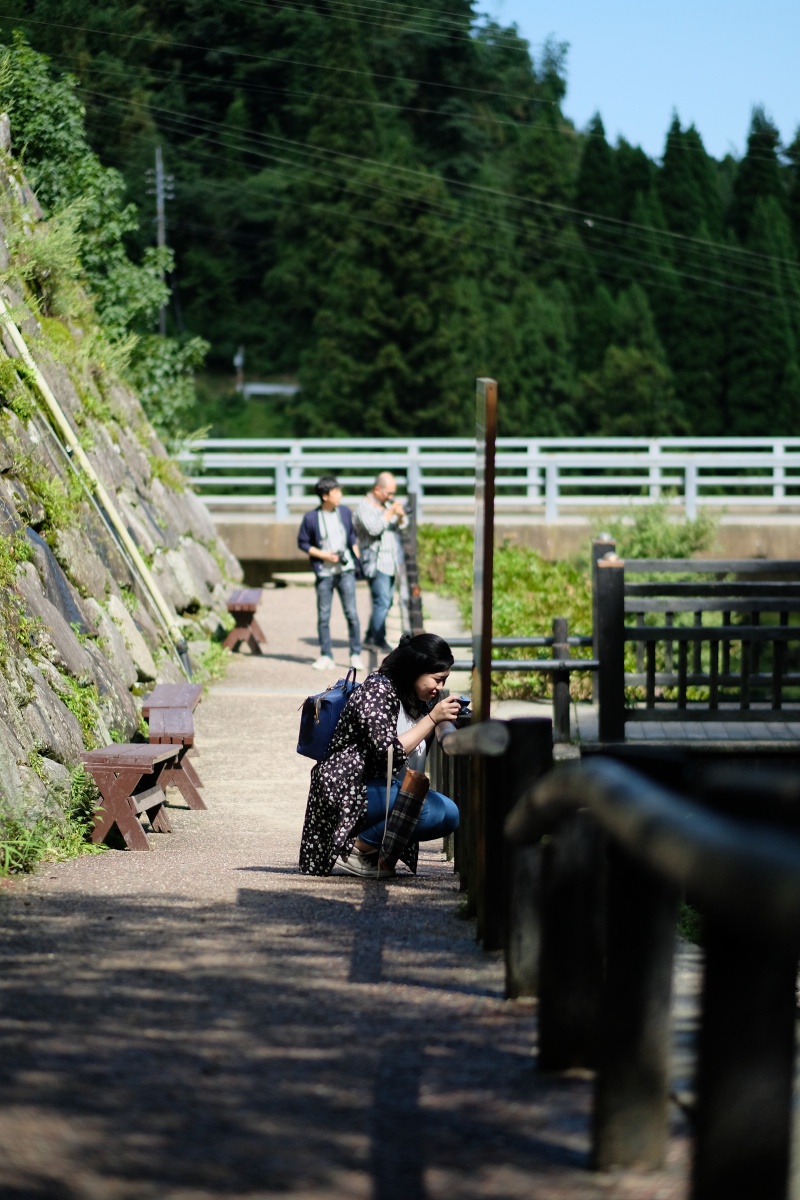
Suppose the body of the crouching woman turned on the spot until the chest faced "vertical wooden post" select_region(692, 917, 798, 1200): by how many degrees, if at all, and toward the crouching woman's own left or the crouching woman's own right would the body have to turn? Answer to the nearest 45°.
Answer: approximately 90° to the crouching woman's own right

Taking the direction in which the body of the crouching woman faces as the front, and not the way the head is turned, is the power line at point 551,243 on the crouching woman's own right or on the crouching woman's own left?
on the crouching woman's own left

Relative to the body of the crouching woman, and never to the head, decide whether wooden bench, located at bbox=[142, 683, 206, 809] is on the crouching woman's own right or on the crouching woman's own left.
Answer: on the crouching woman's own left

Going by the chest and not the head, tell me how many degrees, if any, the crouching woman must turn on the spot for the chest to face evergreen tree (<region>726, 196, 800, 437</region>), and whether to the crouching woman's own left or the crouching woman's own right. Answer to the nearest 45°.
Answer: approximately 90° to the crouching woman's own left

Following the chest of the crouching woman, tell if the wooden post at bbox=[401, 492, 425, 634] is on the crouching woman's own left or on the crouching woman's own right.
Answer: on the crouching woman's own left

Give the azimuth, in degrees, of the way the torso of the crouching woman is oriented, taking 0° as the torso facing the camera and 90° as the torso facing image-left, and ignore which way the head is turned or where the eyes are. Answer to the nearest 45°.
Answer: approximately 270°

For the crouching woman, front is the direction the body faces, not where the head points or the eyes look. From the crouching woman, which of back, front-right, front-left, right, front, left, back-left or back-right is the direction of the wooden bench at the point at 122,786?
back-left

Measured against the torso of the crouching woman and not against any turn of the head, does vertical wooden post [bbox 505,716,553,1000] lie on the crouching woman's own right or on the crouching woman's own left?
on the crouching woman's own right

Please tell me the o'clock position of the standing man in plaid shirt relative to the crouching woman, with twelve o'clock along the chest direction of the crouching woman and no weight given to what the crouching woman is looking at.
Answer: The standing man in plaid shirt is roughly at 9 o'clock from the crouching woman.

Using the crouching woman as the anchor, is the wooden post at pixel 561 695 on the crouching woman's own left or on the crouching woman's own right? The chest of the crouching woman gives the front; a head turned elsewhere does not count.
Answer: on the crouching woman's own left

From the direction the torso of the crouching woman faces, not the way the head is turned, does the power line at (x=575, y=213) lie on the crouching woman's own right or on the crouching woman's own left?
on the crouching woman's own left

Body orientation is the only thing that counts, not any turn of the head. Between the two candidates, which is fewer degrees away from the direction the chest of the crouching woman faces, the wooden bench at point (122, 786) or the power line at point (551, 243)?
the power line
